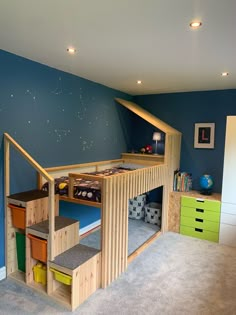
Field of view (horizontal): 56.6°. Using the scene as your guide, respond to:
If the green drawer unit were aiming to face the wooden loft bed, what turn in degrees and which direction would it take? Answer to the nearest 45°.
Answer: approximately 45° to its right

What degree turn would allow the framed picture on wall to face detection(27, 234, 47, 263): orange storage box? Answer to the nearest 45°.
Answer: approximately 45° to its right

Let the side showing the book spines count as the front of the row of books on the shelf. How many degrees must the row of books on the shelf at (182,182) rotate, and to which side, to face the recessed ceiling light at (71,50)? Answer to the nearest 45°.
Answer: approximately 45° to its right

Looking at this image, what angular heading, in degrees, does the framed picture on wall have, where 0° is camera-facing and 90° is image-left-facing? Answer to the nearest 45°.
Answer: approximately 0°
